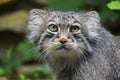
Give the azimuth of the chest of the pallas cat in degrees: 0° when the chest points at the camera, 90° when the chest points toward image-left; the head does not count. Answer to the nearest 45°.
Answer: approximately 45°
